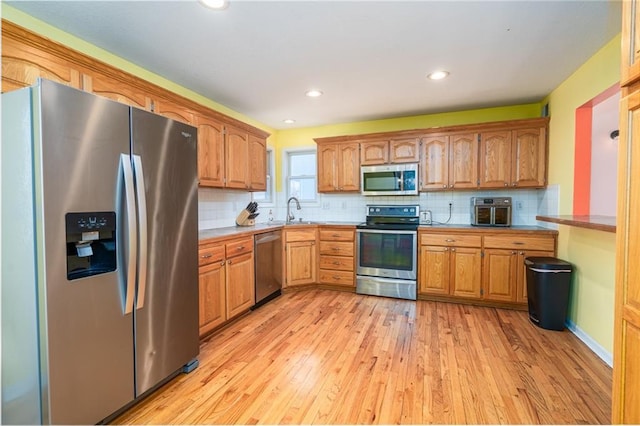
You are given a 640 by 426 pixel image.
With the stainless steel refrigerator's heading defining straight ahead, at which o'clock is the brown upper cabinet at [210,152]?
The brown upper cabinet is roughly at 9 o'clock from the stainless steel refrigerator.

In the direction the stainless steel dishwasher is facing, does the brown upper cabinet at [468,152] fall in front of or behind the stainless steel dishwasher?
in front

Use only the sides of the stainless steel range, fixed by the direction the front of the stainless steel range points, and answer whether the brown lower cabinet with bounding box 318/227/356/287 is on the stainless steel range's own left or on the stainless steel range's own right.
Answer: on the stainless steel range's own right

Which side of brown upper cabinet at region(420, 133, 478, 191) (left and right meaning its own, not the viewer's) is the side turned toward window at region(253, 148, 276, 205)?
right

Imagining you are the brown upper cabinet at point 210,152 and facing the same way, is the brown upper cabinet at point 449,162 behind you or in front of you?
in front

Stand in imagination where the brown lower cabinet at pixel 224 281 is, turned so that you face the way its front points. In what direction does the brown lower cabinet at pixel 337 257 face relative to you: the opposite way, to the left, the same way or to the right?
to the right
